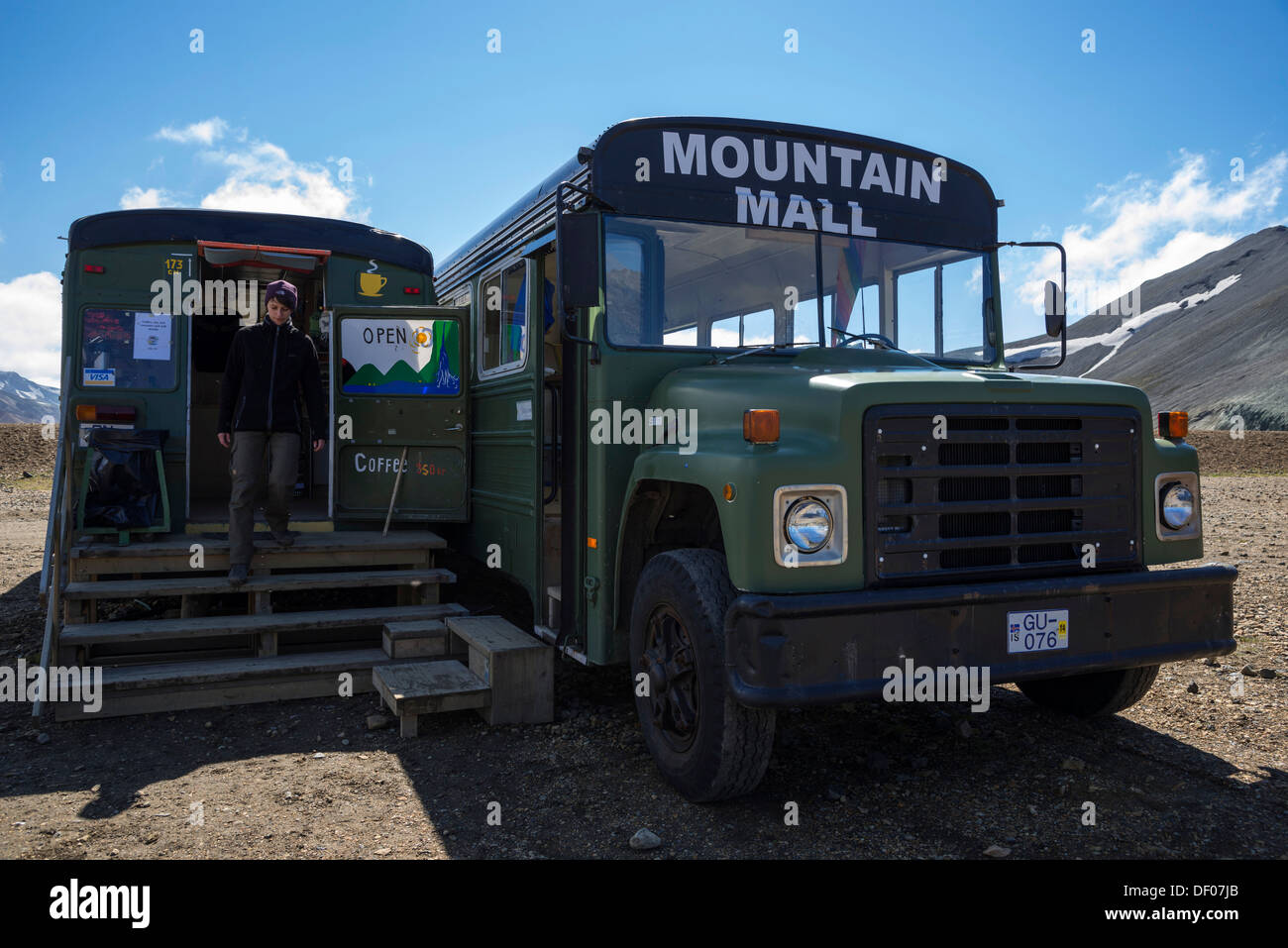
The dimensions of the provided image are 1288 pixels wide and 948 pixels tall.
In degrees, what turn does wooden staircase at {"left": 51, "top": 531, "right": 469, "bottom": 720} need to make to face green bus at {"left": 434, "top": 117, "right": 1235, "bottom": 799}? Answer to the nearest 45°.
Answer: approximately 45° to its left

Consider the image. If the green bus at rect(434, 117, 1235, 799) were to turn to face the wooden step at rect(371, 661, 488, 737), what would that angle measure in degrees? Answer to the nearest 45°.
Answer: approximately 45° to its right

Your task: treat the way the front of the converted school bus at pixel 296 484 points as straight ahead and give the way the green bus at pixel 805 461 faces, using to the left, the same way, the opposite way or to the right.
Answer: the opposite way

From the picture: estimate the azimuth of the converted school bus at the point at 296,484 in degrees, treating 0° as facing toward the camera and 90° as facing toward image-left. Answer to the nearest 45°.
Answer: approximately 180°

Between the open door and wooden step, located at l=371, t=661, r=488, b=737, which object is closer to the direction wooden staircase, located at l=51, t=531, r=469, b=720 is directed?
the wooden step

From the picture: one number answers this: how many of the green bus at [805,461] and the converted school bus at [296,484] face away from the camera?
1

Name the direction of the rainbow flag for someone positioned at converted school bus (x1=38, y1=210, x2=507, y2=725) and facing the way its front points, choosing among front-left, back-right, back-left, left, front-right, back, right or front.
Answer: back-right

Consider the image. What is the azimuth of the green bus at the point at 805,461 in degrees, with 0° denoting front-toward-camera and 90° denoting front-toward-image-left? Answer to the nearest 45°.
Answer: approximately 315°

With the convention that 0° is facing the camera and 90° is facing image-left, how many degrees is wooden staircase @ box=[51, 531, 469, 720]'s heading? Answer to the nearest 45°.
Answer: approximately 0°
